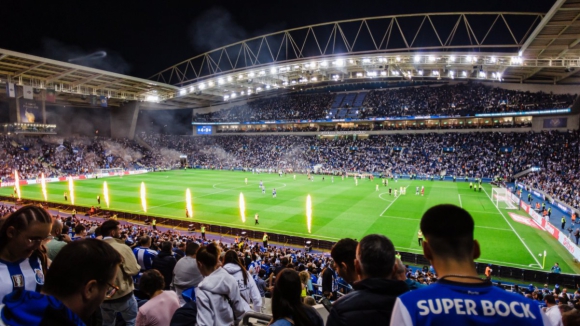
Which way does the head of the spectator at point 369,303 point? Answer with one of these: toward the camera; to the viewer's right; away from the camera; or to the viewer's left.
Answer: away from the camera

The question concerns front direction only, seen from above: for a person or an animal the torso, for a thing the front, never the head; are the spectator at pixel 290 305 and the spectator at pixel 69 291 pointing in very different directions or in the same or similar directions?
same or similar directions

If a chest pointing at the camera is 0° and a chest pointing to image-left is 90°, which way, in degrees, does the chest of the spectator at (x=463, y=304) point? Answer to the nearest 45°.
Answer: approximately 180°

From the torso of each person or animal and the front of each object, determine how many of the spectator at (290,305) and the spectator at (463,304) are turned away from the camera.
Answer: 2

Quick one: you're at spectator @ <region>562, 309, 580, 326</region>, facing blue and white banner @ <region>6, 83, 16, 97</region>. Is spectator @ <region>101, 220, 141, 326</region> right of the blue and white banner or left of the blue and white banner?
left

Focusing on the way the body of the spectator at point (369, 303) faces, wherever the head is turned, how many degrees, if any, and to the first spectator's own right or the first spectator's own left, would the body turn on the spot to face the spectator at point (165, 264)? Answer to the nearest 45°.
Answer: approximately 45° to the first spectator's own left

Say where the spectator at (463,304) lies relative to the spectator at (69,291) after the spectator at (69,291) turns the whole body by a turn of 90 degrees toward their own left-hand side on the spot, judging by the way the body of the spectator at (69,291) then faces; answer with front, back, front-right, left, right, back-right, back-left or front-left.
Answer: back

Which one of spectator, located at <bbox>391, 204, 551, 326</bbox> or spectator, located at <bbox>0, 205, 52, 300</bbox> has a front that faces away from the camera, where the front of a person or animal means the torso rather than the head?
spectator, located at <bbox>391, 204, 551, 326</bbox>

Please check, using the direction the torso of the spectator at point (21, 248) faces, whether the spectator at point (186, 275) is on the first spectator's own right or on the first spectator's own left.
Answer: on the first spectator's own left

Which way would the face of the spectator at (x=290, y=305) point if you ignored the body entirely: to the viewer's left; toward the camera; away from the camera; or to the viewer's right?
away from the camera

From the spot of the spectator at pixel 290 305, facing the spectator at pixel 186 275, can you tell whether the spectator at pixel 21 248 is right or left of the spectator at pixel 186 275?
left

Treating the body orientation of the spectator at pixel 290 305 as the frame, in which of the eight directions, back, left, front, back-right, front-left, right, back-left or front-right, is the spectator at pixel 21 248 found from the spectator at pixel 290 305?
left

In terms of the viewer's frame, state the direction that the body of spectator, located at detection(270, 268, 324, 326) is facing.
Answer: away from the camera

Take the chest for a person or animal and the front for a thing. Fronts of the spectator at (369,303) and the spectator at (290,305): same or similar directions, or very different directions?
same or similar directions

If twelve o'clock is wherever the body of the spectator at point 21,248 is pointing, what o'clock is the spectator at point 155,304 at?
the spectator at point 155,304 is roughly at 10 o'clock from the spectator at point 21,248.

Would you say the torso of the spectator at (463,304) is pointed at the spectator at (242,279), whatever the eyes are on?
no

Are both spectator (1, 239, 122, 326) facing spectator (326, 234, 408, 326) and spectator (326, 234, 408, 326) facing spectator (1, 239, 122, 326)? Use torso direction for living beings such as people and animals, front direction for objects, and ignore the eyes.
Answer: no

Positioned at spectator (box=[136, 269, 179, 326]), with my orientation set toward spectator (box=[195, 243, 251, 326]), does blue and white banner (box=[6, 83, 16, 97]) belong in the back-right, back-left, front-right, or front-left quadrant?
back-left

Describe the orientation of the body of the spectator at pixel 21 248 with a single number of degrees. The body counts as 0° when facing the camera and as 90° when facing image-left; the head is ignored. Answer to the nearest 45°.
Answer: approximately 315°

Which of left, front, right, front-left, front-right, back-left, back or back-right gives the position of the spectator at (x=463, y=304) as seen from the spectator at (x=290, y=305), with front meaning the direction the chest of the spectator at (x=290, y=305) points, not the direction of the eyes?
back-right
